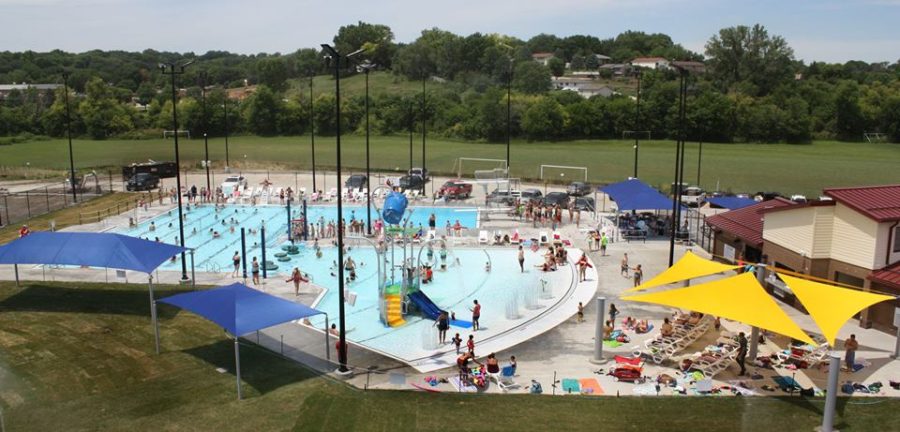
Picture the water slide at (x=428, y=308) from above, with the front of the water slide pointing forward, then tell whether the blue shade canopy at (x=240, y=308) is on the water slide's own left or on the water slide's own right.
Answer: on the water slide's own right

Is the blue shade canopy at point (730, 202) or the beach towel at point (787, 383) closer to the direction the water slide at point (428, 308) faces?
the beach towel

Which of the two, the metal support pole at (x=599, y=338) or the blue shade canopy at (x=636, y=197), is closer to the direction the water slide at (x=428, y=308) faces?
the metal support pole

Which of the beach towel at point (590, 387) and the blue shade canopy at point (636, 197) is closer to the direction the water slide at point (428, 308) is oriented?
the beach towel

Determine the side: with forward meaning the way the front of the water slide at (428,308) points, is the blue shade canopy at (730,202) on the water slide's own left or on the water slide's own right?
on the water slide's own left

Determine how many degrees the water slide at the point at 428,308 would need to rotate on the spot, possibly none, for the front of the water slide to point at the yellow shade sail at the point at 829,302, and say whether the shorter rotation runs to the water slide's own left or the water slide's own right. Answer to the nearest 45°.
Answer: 0° — it already faces it

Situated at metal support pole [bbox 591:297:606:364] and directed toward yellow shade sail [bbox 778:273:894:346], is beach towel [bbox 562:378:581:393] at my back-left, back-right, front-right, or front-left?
back-right

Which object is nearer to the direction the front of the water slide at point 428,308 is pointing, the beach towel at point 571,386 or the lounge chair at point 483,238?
the beach towel

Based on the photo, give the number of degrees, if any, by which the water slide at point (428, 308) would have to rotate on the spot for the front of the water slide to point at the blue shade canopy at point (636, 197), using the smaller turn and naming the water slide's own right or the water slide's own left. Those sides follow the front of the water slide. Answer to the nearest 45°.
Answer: approximately 90° to the water slide's own left

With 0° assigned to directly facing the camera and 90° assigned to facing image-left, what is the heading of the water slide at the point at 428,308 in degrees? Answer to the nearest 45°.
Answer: approximately 315°

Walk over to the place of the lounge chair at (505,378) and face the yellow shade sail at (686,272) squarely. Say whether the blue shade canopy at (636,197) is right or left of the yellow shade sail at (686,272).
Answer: left

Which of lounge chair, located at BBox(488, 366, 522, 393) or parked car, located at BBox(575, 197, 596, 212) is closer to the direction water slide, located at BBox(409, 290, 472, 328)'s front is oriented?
the lounge chair

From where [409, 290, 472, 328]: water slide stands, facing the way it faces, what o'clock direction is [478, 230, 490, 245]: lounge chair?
The lounge chair is roughly at 8 o'clock from the water slide.

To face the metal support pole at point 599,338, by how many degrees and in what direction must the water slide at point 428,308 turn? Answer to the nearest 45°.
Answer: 0° — it already faces it

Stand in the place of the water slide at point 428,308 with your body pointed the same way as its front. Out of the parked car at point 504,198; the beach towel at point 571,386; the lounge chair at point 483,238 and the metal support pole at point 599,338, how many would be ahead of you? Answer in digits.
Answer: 2
